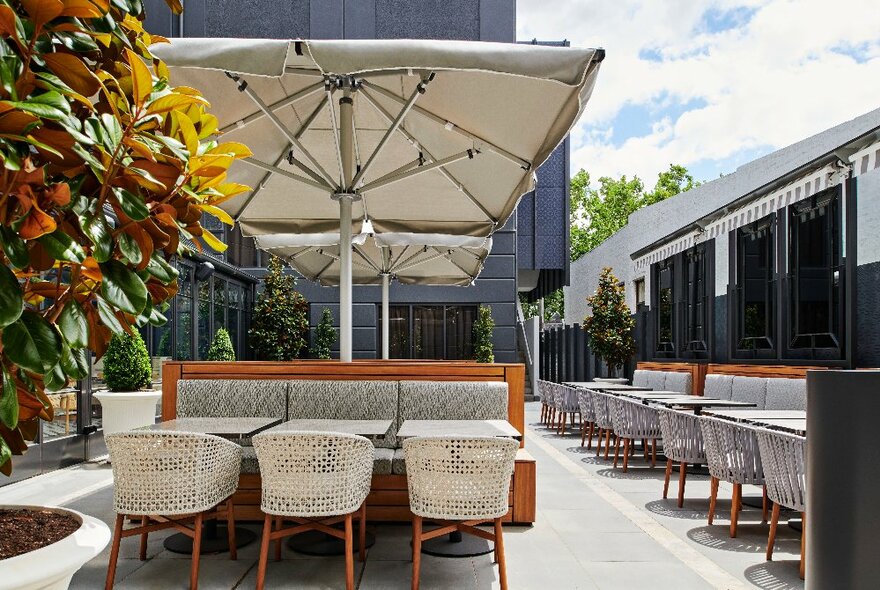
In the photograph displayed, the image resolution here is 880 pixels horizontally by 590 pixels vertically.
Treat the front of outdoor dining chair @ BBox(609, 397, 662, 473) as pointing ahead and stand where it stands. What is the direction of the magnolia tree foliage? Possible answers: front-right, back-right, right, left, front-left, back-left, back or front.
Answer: back-right

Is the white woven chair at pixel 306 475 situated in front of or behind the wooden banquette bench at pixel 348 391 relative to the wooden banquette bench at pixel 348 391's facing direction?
in front

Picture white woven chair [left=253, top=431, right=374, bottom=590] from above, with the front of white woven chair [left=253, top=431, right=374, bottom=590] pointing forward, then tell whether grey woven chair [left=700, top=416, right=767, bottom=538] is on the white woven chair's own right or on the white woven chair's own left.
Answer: on the white woven chair's own right

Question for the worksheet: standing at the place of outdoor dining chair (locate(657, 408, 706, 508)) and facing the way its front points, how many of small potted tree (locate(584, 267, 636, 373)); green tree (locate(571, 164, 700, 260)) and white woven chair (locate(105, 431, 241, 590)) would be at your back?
1

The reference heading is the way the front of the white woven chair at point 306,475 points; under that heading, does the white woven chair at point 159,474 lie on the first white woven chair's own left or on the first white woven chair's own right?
on the first white woven chair's own left

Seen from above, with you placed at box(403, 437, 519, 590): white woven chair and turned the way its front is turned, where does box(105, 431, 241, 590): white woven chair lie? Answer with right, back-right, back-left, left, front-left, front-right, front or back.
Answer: left

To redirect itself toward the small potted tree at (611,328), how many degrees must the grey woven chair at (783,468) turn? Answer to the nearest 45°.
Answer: approximately 45° to its left

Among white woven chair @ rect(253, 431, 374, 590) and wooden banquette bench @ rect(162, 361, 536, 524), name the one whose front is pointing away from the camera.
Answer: the white woven chair

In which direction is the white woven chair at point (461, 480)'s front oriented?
away from the camera

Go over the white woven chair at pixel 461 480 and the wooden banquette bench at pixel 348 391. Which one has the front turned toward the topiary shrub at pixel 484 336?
the white woven chair

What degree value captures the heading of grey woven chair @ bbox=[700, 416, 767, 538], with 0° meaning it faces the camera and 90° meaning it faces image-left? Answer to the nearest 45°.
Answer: approximately 225°

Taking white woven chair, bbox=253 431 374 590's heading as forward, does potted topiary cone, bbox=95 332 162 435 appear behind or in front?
in front

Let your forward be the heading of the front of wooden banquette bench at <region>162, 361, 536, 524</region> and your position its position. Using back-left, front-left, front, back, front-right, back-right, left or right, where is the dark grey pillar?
front

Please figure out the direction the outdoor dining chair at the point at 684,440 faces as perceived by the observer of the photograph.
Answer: facing away from the viewer and to the right of the viewer

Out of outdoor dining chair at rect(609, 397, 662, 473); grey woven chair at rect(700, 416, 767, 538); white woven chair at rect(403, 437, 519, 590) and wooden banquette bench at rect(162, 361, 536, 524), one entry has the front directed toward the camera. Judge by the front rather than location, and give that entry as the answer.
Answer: the wooden banquette bench
